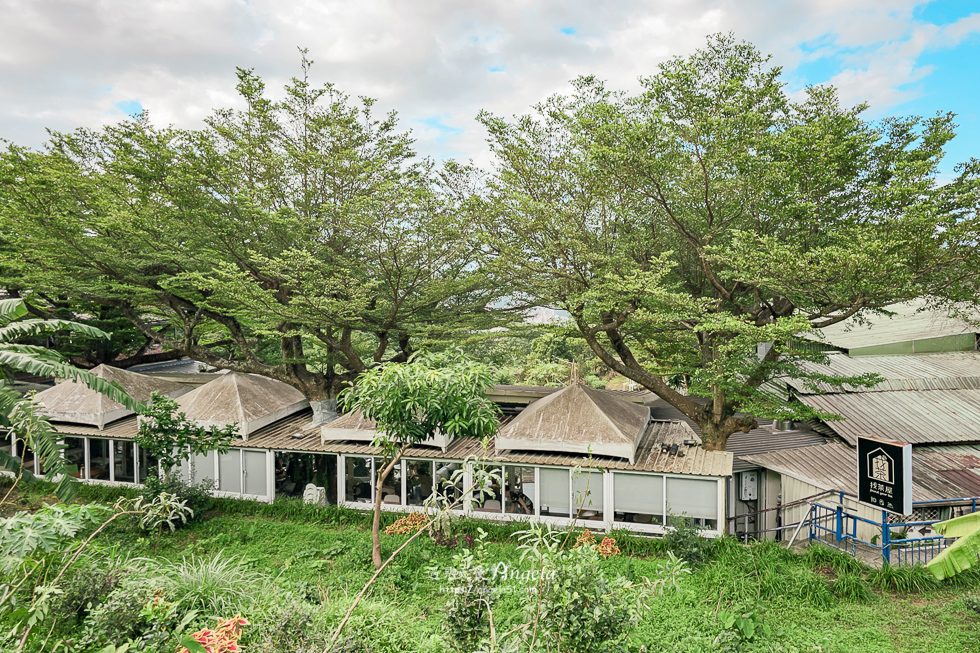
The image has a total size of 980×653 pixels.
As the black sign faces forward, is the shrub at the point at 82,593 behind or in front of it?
in front

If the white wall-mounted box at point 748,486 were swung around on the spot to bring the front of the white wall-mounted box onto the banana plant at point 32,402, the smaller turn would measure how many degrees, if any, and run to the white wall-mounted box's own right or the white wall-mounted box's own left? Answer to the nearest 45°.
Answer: approximately 45° to the white wall-mounted box's own right

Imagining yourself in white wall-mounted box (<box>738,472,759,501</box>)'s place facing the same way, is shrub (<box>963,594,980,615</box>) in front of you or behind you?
in front

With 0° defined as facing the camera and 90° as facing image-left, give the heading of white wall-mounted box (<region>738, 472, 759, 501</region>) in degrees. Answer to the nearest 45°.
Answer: approximately 0°

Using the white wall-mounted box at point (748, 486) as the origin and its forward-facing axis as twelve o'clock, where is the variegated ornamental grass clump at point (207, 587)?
The variegated ornamental grass clump is roughly at 1 o'clock from the white wall-mounted box.

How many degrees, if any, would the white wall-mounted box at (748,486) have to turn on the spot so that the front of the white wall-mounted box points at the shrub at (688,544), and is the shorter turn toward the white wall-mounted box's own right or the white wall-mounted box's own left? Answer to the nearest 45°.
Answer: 0° — it already faces it

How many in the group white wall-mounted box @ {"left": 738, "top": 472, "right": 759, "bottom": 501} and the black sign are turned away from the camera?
0

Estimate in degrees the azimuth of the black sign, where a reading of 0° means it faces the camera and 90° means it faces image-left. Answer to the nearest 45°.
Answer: approximately 45°
